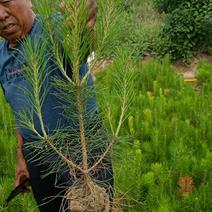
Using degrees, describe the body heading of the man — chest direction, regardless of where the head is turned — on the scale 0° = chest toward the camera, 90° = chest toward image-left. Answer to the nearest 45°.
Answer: approximately 45°
